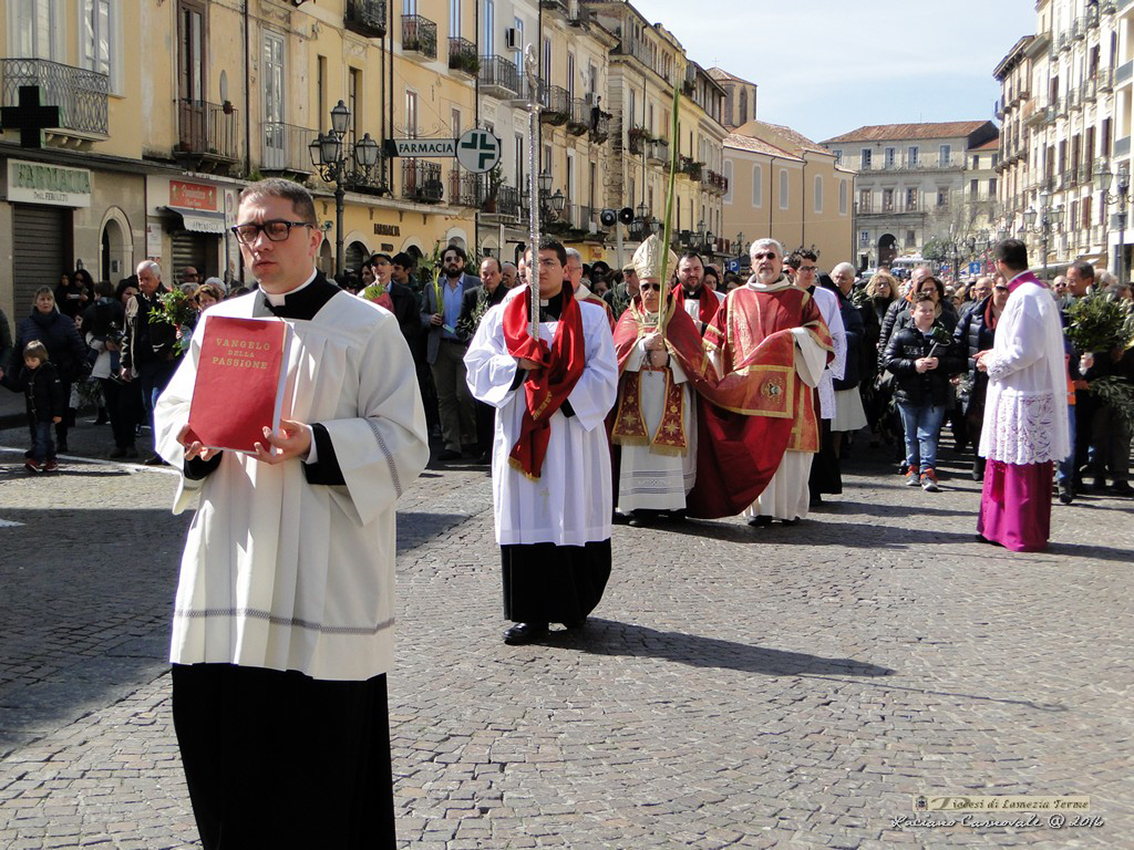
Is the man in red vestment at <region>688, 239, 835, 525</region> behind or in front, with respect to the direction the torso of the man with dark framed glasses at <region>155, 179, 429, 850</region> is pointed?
behind

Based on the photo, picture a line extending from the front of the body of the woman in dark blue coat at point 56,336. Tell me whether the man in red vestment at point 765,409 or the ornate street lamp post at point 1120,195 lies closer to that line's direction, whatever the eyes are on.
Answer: the man in red vestment

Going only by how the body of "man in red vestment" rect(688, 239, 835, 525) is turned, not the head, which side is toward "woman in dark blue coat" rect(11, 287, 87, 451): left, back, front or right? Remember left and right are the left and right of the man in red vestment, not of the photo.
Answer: right

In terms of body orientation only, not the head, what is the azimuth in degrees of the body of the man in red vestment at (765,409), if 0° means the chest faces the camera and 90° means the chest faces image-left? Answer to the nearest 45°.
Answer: approximately 0°

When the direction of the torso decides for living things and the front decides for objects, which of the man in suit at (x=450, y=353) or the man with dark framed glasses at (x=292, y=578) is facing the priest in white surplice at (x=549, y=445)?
the man in suit

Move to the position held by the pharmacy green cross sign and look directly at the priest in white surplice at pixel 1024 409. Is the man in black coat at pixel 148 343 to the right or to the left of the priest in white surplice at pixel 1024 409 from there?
right

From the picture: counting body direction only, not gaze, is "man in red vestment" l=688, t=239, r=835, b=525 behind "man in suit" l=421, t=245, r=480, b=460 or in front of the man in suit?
in front

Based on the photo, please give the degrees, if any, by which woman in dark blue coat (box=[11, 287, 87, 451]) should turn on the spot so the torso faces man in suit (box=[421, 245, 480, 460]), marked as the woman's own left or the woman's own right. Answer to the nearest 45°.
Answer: approximately 90° to the woman's own left

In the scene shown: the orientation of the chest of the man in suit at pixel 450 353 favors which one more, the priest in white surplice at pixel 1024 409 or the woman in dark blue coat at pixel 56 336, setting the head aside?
the priest in white surplice

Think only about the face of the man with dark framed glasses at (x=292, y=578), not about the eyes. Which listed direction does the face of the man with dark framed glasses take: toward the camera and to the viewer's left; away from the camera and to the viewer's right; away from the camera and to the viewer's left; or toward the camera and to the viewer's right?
toward the camera and to the viewer's left

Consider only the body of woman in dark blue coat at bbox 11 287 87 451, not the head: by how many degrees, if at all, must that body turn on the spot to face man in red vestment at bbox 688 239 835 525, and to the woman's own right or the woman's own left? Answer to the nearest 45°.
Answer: approximately 45° to the woman's own left

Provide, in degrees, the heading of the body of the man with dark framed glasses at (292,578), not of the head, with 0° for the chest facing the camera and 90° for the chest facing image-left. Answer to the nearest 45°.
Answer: approximately 45°
